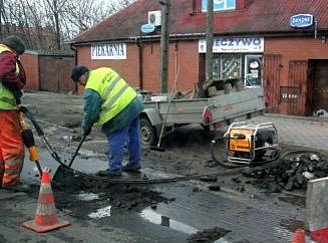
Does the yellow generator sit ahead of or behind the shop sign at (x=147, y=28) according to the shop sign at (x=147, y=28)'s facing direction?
ahead

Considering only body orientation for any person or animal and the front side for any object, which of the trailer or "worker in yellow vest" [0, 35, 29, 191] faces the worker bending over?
the worker in yellow vest

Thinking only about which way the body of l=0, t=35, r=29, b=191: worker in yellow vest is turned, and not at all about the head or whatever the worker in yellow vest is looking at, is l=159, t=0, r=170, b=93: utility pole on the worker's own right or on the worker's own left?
on the worker's own left

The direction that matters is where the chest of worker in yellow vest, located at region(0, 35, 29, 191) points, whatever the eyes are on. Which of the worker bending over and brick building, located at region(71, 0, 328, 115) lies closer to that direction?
the worker bending over

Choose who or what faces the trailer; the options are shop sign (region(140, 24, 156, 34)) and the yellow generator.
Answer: the shop sign

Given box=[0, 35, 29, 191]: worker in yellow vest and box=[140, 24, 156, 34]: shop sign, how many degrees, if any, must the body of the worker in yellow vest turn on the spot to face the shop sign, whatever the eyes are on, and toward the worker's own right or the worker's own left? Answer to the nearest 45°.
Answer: approximately 90° to the worker's own left

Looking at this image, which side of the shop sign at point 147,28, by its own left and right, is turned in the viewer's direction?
front

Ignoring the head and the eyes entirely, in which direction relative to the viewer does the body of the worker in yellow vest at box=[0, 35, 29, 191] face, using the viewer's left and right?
facing to the right of the viewer

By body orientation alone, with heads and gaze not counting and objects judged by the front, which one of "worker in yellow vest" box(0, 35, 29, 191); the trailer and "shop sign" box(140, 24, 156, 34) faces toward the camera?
the shop sign

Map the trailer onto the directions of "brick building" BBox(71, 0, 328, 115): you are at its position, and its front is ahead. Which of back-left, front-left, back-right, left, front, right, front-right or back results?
front

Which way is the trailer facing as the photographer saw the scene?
facing away from the viewer and to the left of the viewer

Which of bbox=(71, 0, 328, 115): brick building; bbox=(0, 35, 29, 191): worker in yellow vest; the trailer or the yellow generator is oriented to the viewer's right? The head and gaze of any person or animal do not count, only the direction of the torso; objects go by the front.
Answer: the worker in yellow vest

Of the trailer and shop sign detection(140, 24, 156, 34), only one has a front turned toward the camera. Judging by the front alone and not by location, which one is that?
the shop sign

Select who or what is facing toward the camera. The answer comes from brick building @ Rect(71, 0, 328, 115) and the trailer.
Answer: the brick building

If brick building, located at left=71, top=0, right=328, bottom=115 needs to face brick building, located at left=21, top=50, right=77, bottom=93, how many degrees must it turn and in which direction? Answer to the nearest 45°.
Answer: approximately 135° to its right

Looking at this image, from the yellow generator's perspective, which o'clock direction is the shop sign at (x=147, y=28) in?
The shop sign is roughly at 4 o'clock from the yellow generator.

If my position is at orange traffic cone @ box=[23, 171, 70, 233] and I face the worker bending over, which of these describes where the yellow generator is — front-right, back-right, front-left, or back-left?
front-right

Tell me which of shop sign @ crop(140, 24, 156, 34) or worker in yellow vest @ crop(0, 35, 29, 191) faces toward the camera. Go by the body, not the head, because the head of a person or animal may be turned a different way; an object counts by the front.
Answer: the shop sign

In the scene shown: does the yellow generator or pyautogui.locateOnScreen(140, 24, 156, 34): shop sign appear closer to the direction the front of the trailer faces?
the shop sign
